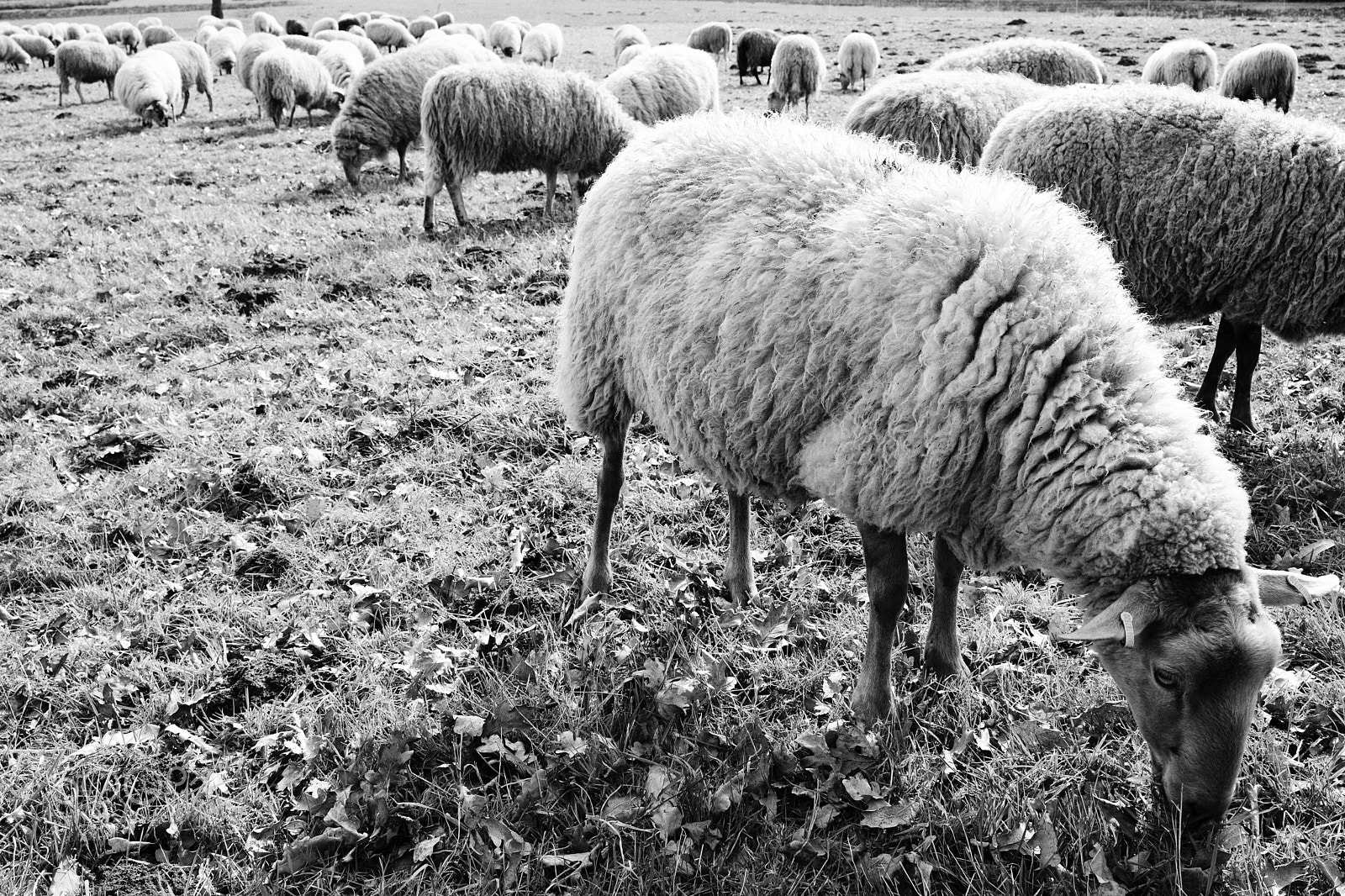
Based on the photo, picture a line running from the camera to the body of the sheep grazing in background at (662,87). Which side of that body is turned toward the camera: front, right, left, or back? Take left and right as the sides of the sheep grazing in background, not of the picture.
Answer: left

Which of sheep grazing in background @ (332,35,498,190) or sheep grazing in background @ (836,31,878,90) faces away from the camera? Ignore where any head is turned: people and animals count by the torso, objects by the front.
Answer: sheep grazing in background @ (836,31,878,90)

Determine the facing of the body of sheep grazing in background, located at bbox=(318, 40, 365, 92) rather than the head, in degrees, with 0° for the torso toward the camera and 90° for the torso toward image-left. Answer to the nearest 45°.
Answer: approximately 0°

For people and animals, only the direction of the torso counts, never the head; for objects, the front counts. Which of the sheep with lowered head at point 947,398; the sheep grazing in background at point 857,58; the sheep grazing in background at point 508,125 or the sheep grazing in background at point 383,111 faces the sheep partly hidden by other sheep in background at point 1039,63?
the sheep grazing in background at point 508,125

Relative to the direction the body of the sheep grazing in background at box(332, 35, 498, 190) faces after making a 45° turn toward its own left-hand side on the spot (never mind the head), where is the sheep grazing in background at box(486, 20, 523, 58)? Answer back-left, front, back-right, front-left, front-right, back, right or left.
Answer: back

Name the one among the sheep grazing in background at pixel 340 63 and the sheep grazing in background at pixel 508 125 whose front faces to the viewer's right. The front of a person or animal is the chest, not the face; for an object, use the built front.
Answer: the sheep grazing in background at pixel 508 125

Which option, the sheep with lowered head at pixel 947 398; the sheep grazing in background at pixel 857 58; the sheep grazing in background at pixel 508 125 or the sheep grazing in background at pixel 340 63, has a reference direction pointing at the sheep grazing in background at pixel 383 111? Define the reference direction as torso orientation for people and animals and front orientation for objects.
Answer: the sheep grazing in background at pixel 340 63

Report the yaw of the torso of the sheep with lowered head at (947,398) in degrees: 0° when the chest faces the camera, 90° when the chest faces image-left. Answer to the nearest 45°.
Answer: approximately 315°

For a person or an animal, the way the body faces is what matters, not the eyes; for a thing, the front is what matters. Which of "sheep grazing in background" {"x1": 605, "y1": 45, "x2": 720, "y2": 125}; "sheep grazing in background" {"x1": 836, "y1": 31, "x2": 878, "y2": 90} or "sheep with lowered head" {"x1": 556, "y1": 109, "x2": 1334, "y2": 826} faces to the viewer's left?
"sheep grazing in background" {"x1": 605, "y1": 45, "x2": 720, "y2": 125}
